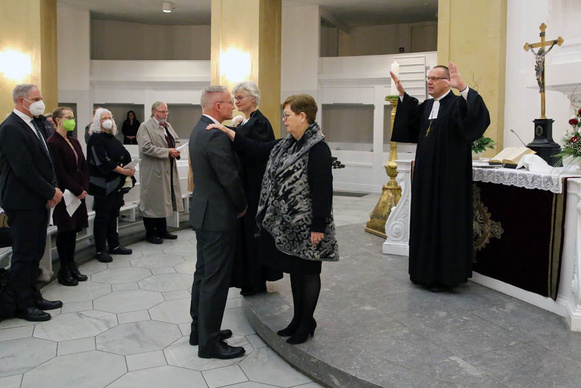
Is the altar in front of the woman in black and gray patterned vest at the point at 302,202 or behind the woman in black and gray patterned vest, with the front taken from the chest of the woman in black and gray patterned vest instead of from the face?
behind

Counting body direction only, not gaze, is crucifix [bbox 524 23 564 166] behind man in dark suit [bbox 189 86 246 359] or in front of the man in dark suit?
in front

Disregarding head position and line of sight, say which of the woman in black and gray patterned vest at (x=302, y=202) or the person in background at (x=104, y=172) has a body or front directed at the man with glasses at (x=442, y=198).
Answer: the person in background

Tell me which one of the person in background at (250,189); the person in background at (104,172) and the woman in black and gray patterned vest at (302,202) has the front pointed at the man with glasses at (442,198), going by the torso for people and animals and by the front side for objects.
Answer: the person in background at (104,172)

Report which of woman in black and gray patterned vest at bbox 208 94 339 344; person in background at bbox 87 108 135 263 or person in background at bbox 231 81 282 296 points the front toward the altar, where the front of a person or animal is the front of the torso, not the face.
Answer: person in background at bbox 87 108 135 263

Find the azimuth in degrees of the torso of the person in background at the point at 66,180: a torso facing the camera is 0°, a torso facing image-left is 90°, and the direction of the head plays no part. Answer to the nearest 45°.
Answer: approximately 315°

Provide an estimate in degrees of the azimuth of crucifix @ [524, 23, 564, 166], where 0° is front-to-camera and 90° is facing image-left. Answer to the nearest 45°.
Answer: approximately 45°

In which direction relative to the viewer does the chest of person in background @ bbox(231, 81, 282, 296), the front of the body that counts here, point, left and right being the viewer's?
facing the viewer and to the left of the viewer

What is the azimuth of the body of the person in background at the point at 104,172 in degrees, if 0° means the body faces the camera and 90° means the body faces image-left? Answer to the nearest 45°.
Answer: approximately 315°

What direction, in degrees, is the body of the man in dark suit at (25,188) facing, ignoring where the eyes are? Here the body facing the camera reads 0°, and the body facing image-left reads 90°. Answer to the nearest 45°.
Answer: approximately 270°

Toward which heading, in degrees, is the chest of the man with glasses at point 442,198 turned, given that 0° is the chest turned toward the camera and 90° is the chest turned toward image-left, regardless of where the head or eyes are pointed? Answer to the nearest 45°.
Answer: approximately 45°

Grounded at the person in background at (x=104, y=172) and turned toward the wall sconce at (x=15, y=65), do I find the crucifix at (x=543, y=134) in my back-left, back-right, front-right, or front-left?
back-right

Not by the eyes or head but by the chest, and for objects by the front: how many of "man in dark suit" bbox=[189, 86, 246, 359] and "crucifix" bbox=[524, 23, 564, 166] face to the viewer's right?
1

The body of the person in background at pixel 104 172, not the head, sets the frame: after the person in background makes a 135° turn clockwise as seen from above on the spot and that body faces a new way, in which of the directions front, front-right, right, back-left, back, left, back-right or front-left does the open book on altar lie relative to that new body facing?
back-left
